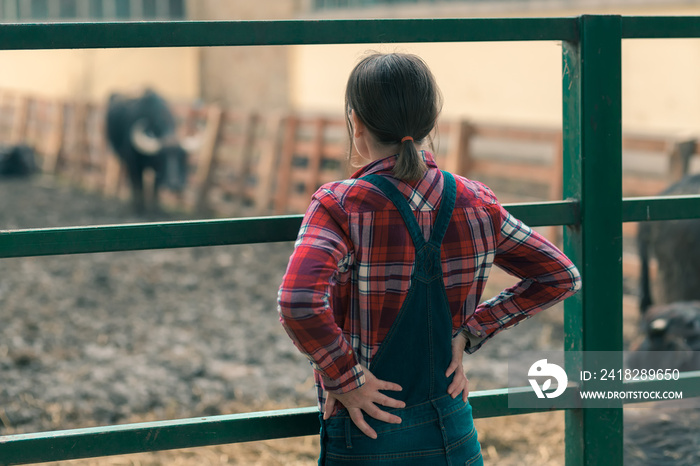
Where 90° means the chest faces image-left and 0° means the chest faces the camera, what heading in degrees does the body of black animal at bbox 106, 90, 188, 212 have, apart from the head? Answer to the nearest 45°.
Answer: approximately 315°

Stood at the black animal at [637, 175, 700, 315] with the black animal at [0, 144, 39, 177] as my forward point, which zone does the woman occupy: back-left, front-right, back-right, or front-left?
back-left

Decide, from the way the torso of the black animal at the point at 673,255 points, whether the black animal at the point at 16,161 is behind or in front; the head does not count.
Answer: behind

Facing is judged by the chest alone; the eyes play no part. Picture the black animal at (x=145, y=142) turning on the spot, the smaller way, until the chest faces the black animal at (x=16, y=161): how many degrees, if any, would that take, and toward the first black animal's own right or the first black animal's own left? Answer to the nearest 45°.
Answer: approximately 180°

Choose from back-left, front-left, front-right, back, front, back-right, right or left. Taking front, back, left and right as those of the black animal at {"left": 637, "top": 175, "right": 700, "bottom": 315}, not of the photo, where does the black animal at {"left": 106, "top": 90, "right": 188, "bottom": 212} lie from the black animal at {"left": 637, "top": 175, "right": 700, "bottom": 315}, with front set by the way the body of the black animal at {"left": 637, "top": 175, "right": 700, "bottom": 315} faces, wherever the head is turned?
back-left

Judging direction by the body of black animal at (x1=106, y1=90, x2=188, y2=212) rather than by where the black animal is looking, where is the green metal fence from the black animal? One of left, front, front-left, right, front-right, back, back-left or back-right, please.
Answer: front-right

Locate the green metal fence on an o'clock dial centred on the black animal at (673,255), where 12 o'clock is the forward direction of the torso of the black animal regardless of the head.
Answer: The green metal fence is roughly at 3 o'clock from the black animal.

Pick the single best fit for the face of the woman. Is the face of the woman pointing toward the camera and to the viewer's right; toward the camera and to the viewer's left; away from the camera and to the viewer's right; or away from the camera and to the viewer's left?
away from the camera and to the viewer's left

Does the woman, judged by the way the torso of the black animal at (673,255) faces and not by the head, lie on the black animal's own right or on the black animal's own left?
on the black animal's own right

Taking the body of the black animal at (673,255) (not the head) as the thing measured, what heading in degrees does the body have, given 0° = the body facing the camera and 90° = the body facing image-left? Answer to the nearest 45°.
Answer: approximately 270°
